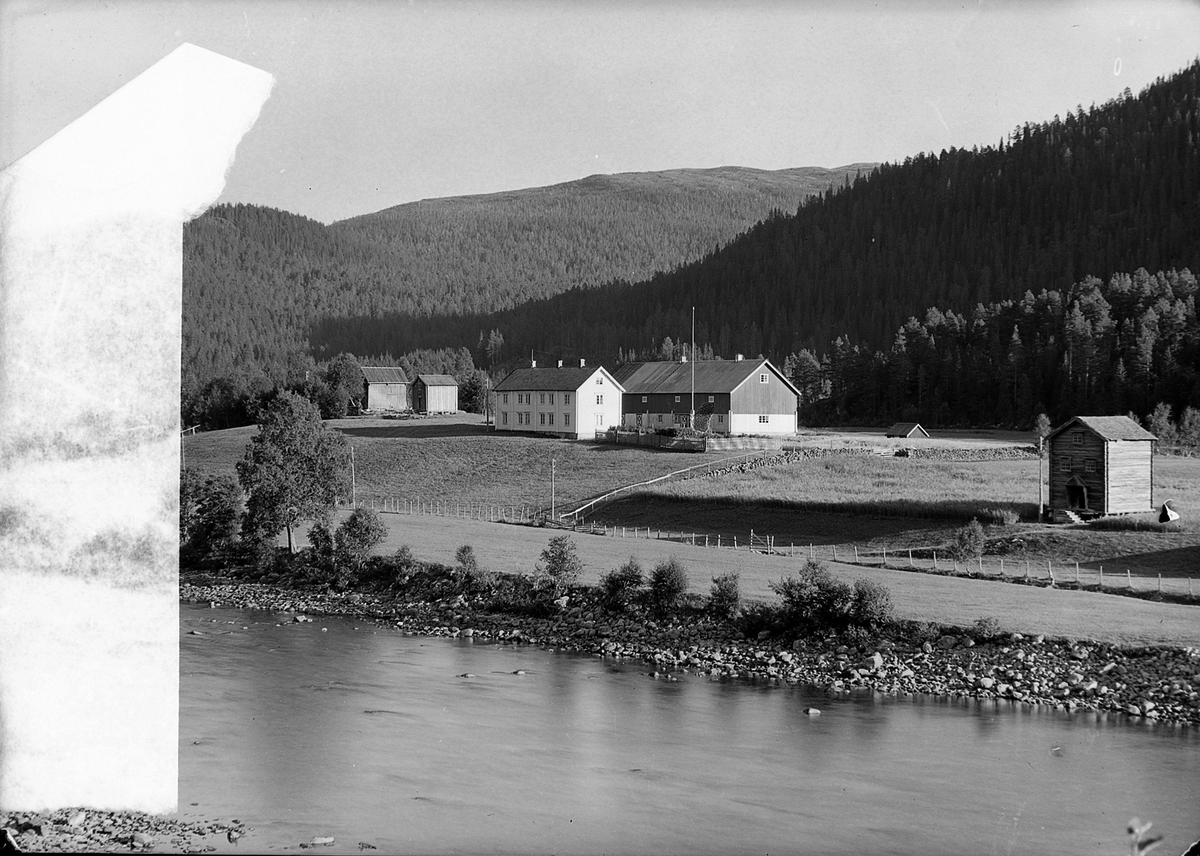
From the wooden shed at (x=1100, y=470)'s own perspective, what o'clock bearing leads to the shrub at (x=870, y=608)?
The shrub is roughly at 11 o'clock from the wooden shed.

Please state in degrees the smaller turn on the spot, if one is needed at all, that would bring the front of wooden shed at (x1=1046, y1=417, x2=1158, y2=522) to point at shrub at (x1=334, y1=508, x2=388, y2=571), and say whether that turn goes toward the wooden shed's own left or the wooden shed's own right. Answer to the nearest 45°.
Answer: approximately 45° to the wooden shed's own right

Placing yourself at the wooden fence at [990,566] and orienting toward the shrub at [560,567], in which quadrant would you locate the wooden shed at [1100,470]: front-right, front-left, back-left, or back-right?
back-right

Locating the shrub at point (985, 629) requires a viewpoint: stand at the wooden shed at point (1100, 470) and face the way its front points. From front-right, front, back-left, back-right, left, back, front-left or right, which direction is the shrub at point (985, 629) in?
front-left

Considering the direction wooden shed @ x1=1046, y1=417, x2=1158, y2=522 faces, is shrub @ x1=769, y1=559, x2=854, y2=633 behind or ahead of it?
ahead

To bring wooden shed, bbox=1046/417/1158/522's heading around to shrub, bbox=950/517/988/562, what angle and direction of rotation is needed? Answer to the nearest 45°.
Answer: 0° — it already faces it

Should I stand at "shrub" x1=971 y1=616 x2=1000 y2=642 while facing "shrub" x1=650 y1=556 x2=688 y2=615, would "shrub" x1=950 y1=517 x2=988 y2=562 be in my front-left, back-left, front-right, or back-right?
front-right

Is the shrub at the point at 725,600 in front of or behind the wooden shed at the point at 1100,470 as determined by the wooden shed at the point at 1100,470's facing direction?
in front

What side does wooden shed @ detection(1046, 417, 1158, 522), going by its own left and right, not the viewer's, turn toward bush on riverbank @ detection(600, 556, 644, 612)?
front

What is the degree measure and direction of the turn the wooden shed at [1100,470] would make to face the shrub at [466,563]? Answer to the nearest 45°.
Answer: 0° — it already faces it
